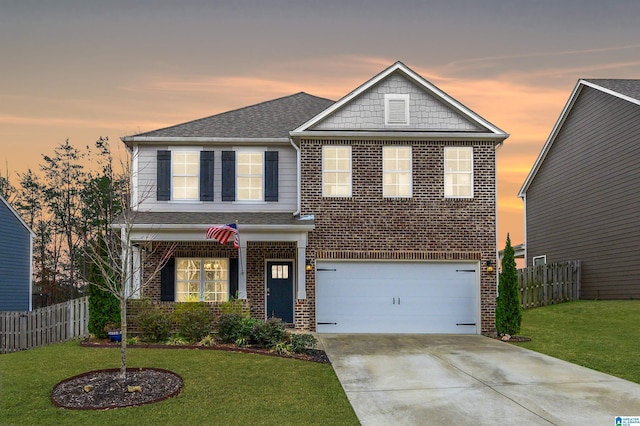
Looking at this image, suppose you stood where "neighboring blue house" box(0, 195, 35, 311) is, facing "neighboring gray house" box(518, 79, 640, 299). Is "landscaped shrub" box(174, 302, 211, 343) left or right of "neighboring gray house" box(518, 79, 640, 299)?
right

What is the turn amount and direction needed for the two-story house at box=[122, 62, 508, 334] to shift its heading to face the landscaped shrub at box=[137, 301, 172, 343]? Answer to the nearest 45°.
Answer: approximately 45° to its right

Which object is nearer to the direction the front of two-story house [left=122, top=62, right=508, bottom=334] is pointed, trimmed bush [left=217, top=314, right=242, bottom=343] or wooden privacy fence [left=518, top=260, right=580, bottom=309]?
the trimmed bush

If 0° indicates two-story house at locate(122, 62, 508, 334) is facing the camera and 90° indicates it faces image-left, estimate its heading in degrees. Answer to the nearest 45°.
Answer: approximately 0°

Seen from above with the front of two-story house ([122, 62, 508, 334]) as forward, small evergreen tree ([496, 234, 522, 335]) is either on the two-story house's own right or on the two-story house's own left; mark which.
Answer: on the two-story house's own left

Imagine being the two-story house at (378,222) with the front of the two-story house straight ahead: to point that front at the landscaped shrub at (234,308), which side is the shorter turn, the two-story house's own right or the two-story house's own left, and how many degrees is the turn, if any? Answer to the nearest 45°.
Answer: approximately 45° to the two-story house's own right

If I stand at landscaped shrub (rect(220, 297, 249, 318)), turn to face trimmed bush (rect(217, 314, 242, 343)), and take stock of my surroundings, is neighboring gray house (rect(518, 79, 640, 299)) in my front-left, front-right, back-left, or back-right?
back-left
